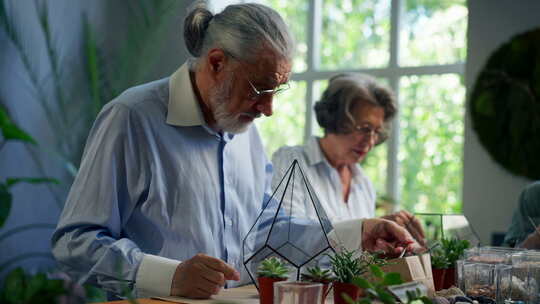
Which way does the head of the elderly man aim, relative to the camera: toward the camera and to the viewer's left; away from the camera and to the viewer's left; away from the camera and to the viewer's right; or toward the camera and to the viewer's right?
toward the camera and to the viewer's right

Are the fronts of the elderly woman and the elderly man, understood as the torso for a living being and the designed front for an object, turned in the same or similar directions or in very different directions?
same or similar directions

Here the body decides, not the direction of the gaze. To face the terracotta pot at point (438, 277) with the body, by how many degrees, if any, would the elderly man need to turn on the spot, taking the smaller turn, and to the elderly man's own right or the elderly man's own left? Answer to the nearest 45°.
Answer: approximately 45° to the elderly man's own left

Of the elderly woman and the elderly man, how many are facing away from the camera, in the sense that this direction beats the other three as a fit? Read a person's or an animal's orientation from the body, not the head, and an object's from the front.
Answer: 0

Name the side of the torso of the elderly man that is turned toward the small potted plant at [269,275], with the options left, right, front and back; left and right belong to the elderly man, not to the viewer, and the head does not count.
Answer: front

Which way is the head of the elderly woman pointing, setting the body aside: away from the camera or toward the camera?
toward the camera

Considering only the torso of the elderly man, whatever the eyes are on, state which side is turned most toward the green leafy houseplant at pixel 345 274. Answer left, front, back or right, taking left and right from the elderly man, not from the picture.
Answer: front

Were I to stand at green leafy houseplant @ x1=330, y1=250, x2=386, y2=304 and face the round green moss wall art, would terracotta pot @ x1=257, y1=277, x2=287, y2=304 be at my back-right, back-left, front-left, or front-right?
back-left

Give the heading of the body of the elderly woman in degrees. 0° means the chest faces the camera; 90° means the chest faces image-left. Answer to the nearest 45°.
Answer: approximately 315°

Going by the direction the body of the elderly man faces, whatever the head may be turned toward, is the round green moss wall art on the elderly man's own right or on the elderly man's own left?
on the elderly man's own left

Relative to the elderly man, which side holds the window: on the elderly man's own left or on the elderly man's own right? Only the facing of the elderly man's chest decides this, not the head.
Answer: on the elderly man's own left

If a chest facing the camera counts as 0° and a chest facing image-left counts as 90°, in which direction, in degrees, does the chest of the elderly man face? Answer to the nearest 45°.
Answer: approximately 315°
